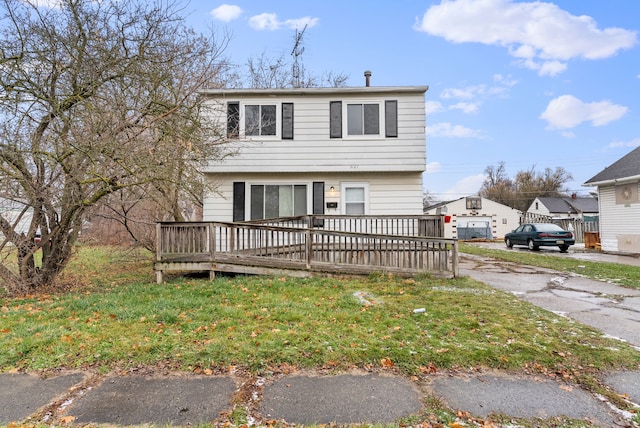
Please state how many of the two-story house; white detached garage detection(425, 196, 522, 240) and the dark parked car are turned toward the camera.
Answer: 2

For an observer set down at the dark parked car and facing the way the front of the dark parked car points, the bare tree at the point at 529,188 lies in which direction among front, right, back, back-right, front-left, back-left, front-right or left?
front-right

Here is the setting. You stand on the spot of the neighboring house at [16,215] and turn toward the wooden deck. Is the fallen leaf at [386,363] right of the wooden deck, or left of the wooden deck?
right

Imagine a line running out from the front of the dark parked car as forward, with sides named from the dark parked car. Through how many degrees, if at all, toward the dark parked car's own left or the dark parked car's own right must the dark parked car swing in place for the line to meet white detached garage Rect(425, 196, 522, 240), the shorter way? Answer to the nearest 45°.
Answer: approximately 45° to the dark parked car's own right

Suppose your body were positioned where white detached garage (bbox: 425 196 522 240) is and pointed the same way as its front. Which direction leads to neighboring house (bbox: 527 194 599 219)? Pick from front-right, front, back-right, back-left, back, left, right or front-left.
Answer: back-left

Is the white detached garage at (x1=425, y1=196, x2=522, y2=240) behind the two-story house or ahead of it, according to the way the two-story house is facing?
behind

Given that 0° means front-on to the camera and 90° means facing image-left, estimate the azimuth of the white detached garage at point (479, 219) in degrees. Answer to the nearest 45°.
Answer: approximately 0°

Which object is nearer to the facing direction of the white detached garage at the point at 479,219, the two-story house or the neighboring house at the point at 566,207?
the two-story house

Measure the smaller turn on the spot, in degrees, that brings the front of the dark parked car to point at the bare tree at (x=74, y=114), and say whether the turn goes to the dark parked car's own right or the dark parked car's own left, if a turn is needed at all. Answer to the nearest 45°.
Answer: approximately 90° to the dark parked car's own left

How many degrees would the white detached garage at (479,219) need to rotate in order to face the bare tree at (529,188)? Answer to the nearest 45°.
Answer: approximately 180°

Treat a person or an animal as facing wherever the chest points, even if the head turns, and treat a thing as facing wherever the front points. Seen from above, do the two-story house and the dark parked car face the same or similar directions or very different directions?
very different directions

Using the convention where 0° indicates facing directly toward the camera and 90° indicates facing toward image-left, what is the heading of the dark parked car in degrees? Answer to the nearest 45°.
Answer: approximately 135°
